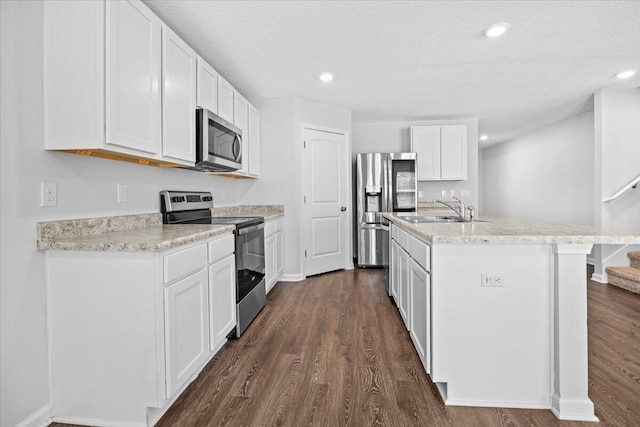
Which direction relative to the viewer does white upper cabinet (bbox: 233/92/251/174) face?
to the viewer's right

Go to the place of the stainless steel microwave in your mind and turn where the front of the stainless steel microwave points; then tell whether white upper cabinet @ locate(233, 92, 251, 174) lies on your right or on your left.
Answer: on your left

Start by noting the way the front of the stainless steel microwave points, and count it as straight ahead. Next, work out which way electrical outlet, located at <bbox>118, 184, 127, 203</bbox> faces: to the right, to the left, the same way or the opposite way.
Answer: the same way

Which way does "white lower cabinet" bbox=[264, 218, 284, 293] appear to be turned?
to the viewer's right

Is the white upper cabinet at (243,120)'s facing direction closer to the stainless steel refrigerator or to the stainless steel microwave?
the stainless steel refrigerator

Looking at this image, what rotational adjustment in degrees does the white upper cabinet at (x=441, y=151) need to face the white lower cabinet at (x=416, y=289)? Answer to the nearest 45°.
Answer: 0° — it already faces it

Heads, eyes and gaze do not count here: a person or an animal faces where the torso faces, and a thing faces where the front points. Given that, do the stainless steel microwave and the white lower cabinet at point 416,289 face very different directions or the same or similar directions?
very different directions

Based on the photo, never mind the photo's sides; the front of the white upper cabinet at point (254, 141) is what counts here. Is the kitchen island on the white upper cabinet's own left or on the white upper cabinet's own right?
on the white upper cabinet's own right

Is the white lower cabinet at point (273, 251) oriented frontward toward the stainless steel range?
no

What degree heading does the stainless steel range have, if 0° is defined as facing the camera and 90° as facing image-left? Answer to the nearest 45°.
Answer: approximately 315°

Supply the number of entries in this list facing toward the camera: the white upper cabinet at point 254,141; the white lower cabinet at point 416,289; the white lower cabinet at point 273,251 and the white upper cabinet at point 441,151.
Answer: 1

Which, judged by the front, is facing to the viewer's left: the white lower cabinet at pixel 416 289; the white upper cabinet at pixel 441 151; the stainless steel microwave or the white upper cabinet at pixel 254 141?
the white lower cabinet

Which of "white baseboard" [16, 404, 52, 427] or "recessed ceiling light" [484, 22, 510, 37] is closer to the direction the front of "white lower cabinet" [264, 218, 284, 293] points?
the recessed ceiling light

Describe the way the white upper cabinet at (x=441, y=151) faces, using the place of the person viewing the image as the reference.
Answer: facing the viewer

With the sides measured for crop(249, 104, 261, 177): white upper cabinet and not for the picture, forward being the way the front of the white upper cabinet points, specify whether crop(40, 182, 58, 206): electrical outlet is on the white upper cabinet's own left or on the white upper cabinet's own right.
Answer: on the white upper cabinet's own right

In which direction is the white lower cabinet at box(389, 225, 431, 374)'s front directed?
to the viewer's left
